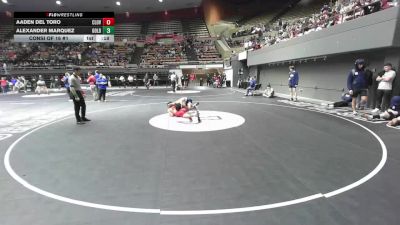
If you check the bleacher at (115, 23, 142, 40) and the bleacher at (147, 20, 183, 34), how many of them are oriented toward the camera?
2

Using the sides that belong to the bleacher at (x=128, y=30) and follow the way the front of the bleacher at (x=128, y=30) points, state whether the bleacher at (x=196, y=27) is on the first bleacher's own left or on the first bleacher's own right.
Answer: on the first bleacher's own left

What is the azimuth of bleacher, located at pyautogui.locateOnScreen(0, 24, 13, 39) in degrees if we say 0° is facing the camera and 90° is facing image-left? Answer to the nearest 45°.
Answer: approximately 0°

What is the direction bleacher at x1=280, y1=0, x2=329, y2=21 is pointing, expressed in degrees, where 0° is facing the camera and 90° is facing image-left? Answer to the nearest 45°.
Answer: approximately 45°

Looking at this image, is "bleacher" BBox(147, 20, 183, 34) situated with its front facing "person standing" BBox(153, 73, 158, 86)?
yes

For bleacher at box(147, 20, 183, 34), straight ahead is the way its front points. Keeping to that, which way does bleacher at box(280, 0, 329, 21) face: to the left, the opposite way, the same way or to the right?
to the right

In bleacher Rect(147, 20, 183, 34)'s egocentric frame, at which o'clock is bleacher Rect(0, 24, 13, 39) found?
bleacher Rect(0, 24, 13, 39) is roughly at 3 o'clock from bleacher Rect(147, 20, 183, 34).

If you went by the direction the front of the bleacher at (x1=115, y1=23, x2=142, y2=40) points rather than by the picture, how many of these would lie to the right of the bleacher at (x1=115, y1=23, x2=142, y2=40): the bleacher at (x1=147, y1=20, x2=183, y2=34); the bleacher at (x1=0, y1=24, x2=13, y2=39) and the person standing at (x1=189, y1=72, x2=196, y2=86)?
1

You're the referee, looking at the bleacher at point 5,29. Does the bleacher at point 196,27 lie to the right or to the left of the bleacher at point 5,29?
right

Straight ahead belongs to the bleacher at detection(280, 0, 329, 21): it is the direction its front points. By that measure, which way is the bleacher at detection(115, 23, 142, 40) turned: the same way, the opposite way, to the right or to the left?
to the left

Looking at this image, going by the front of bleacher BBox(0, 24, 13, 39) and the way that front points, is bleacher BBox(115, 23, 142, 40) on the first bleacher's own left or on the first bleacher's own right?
on the first bleacher's own left

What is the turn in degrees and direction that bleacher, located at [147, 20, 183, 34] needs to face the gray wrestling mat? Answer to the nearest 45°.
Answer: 0° — it already faces it

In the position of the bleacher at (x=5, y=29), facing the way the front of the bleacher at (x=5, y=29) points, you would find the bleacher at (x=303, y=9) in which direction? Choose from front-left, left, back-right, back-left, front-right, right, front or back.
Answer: front-left

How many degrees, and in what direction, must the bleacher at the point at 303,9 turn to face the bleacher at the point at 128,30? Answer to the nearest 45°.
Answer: approximately 45° to its right

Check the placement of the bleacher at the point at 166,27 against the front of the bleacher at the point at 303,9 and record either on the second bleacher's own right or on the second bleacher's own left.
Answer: on the second bleacher's own right

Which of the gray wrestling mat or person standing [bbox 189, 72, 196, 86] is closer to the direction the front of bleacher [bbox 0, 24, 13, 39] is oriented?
the gray wrestling mat

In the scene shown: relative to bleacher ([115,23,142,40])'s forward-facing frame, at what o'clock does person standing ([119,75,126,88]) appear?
The person standing is roughly at 12 o'clock from the bleacher.
